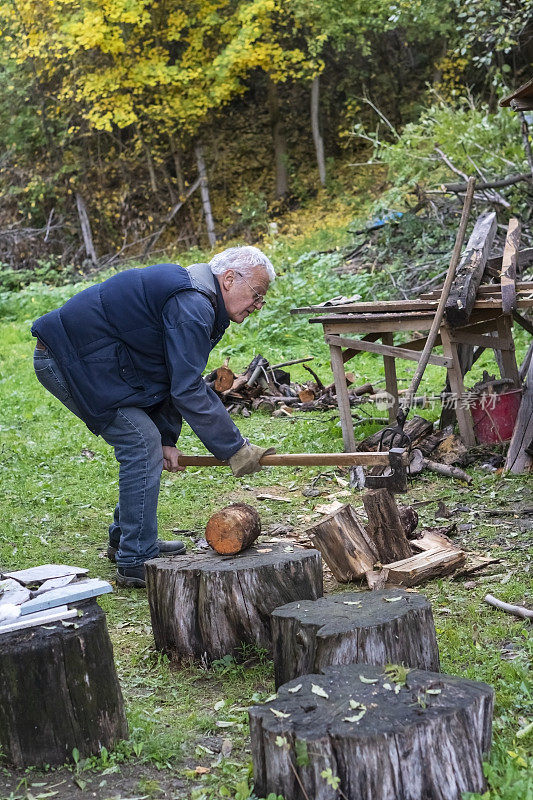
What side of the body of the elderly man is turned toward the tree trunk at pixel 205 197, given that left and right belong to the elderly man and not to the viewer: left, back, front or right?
left

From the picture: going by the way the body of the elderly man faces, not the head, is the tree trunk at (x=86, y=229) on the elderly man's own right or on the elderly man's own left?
on the elderly man's own left

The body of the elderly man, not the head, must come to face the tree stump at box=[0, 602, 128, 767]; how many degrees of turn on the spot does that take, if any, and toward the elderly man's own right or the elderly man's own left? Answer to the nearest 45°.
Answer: approximately 90° to the elderly man's own right

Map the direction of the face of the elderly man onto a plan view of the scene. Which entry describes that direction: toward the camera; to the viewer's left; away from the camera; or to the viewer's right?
to the viewer's right

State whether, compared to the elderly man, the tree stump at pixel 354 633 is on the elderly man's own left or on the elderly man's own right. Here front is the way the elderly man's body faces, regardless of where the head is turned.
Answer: on the elderly man's own right

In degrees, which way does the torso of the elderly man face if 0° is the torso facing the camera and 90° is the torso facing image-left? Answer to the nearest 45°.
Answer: approximately 270°

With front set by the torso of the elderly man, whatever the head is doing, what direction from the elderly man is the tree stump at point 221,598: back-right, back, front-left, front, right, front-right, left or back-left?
right

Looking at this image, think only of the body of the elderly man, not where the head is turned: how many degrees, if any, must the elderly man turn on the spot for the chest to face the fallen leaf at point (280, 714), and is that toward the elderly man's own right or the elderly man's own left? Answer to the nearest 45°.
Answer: approximately 90° to the elderly man's own right

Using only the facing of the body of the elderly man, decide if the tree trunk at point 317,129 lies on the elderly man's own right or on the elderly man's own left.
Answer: on the elderly man's own left

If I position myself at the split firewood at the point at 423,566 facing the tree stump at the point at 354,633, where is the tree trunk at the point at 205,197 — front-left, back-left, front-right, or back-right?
back-right

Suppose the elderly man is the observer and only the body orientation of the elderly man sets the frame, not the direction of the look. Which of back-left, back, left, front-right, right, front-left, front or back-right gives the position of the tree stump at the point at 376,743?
right

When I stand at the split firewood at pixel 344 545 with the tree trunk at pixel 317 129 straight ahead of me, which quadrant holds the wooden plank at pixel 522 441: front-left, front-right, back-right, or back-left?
front-right

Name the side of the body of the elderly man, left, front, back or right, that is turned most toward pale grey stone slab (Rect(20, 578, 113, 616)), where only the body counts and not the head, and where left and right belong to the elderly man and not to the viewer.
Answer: right
